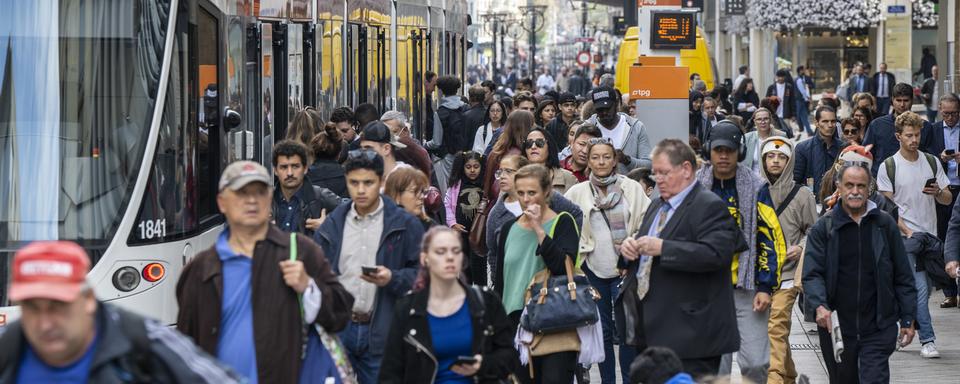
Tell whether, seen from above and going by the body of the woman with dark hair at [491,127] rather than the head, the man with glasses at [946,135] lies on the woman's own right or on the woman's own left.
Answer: on the woman's own left

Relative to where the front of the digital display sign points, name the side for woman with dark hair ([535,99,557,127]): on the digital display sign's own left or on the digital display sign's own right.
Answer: on the digital display sign's own right

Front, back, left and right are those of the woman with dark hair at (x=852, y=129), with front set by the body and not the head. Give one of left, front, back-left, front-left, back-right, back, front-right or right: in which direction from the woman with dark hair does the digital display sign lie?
back-right

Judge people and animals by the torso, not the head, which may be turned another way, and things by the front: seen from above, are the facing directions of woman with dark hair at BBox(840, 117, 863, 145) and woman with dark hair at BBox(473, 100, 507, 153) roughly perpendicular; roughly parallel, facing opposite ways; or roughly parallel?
roughly parallel

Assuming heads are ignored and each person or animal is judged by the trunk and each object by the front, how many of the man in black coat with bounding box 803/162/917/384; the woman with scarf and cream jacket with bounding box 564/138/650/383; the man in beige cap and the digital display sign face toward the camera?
4

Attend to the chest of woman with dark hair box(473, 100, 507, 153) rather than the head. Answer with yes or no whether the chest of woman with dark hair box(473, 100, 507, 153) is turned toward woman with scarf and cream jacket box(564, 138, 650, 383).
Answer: yes

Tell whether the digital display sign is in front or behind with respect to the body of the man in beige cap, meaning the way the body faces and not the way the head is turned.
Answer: behind

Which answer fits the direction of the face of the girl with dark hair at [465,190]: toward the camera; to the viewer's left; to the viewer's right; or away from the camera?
toward the camera

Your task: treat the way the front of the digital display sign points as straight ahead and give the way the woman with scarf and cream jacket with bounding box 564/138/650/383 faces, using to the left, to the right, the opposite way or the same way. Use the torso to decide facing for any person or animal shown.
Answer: the same way

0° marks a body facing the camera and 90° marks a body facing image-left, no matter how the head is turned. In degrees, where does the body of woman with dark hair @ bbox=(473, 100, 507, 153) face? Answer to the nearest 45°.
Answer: approximately 0°

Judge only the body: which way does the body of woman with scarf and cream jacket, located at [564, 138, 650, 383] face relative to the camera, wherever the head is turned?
toward the camera

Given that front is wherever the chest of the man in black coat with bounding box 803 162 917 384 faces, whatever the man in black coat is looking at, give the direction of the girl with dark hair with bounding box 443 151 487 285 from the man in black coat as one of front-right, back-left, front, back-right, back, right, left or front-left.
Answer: back-right

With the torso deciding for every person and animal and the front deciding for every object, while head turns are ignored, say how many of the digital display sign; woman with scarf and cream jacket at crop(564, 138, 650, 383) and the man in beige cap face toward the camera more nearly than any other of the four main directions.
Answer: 3

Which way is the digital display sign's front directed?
toward the camera

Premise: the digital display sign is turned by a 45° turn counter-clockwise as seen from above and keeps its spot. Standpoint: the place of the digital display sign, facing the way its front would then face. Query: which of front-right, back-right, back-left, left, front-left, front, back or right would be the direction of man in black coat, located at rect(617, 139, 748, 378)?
front-right

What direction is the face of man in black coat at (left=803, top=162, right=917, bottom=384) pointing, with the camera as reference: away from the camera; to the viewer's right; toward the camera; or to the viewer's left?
toward the camera

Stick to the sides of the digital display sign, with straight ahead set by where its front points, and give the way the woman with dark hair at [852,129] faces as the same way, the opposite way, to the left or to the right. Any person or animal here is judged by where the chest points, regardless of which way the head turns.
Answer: the same way

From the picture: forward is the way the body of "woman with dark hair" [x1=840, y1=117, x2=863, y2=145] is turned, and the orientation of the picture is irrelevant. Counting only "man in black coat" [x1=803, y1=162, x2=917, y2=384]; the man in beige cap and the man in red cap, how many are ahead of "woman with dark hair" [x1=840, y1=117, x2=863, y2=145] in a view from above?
3
